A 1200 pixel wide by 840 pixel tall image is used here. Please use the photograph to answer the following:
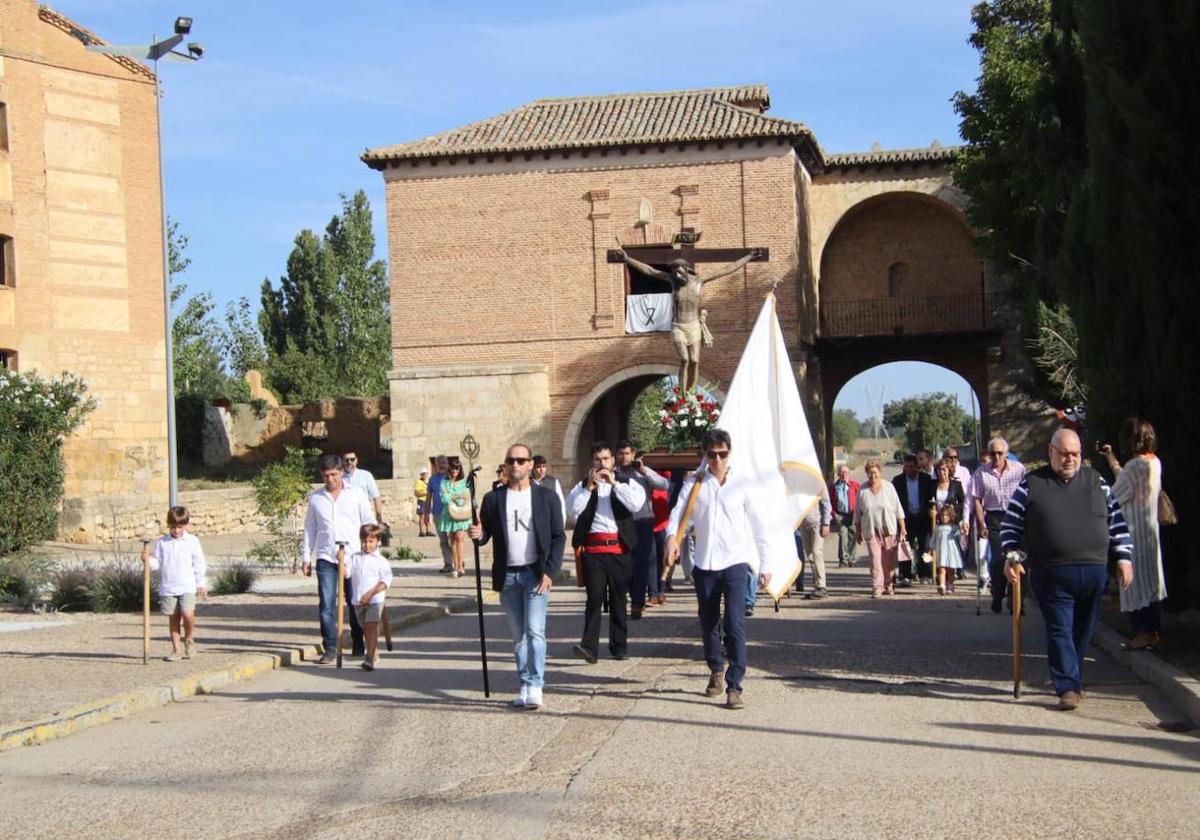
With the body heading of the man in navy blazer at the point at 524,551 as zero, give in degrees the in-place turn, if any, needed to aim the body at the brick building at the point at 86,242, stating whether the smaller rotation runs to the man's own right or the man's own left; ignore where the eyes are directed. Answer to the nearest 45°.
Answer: approximately 180°

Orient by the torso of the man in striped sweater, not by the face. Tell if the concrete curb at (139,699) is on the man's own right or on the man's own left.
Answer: on the man's own right

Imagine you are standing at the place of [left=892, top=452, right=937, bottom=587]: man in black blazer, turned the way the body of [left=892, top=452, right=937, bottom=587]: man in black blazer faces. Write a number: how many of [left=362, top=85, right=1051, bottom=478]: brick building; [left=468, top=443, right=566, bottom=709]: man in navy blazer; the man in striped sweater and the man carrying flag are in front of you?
3

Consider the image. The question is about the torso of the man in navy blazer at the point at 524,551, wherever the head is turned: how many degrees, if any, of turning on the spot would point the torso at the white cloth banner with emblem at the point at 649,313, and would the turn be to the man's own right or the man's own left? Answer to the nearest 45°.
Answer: approximately 180°

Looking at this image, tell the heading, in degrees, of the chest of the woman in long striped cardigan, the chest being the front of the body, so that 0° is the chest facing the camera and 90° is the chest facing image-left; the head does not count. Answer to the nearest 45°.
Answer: approximately 135°

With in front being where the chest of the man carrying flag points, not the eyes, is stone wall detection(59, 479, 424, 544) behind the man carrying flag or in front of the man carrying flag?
behind

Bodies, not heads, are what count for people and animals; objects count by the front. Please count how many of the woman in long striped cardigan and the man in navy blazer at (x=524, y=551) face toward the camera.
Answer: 1

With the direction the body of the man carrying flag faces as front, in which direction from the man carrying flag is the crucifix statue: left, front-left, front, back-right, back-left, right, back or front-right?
back
